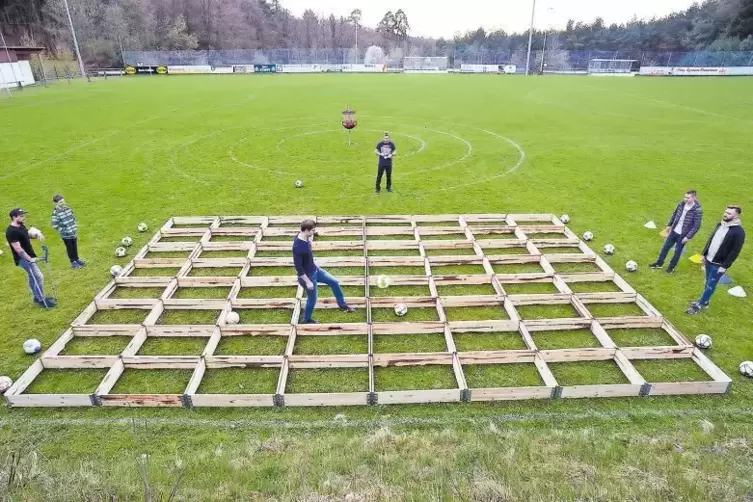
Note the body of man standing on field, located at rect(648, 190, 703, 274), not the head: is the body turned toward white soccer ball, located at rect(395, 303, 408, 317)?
yes

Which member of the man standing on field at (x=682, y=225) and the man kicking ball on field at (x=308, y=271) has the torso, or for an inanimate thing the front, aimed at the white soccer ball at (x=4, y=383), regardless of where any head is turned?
the man standing on field at (x=682, y=225)

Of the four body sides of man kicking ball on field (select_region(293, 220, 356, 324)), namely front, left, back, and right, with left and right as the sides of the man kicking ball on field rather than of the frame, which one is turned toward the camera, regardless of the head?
right

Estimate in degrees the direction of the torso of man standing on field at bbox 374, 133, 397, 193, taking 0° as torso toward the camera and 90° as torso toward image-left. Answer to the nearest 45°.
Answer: approximately 0°

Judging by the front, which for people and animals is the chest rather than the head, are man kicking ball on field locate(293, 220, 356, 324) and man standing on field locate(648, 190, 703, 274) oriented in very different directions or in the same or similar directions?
very different directions

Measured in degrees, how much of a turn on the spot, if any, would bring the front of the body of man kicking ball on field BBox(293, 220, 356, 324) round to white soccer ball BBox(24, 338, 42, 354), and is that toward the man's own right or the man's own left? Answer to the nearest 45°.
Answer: approximately 180°

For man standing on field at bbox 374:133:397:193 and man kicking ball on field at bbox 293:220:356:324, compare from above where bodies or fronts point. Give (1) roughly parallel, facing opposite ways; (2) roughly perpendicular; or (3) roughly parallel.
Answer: roughly perpendicular

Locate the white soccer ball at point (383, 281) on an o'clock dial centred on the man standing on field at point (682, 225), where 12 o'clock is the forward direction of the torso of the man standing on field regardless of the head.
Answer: The white soccer ball is roughly at 12 o'clock from the man standing on field.

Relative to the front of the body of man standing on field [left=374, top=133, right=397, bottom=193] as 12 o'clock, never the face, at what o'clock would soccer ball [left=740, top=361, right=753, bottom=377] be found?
The soccer ball is roughly at 11 o'clock from the man standing on field.

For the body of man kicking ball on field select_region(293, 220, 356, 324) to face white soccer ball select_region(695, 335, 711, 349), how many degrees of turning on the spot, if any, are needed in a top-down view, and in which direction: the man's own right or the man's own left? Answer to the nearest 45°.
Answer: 0° — they already face it

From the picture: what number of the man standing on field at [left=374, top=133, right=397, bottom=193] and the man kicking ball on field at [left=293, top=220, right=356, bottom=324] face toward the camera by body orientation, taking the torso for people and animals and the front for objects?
1

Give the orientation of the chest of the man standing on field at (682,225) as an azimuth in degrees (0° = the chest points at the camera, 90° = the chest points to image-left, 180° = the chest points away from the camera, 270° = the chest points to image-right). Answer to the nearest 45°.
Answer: approximately 45°
